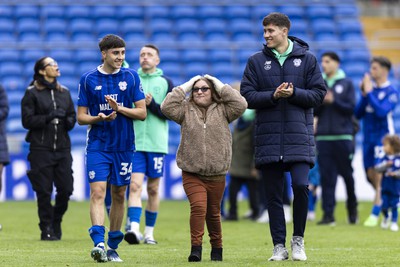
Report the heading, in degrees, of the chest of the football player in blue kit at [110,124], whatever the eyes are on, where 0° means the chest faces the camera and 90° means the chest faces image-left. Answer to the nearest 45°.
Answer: approximately 0°

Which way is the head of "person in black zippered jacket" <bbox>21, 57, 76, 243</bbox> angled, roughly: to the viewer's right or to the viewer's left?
to the viewer's right

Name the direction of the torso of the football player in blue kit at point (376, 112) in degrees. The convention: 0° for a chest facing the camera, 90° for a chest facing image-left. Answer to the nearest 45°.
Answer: approximately 45°

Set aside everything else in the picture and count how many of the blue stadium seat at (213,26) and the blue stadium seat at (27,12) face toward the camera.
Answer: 2

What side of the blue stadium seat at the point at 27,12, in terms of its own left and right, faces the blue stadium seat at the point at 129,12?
left

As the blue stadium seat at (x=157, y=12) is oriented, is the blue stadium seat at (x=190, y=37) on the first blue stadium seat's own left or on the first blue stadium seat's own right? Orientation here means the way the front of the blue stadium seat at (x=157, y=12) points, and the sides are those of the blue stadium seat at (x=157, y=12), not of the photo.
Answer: on the first blue stadium seat's own left

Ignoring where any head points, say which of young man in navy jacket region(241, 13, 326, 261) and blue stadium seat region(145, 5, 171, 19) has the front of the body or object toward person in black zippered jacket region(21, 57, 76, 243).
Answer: the blue stadium seat
